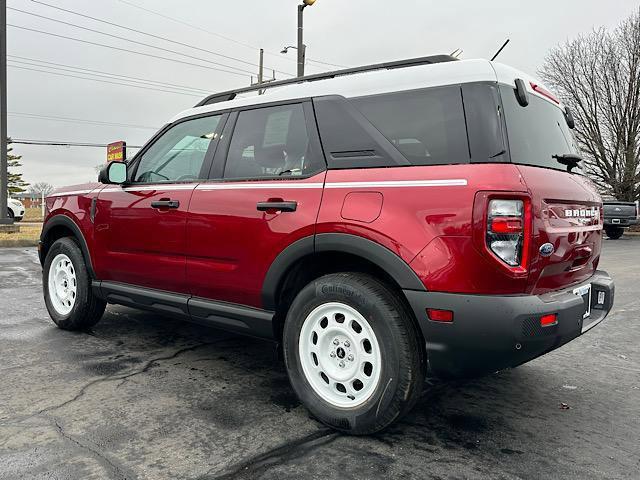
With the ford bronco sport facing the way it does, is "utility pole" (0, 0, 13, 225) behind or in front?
in front

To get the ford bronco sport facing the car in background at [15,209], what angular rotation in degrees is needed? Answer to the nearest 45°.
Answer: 0° — it already faces it

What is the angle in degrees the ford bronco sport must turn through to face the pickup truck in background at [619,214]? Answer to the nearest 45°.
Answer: approximately 90° to its right

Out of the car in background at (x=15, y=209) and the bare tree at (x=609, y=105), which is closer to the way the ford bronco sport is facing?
the car in background

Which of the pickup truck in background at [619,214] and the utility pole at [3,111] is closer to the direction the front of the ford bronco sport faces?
the utility pole

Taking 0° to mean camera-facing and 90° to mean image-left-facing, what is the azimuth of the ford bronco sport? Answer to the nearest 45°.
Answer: approximately 135°

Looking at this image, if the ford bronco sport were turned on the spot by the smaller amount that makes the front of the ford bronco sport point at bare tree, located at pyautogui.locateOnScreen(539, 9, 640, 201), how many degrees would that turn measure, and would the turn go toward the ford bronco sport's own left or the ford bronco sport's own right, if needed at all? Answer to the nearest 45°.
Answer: approximately 90° to the ford bronco sport's own right

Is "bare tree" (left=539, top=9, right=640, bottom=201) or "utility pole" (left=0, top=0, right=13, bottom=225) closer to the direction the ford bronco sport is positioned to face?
the utility pole
